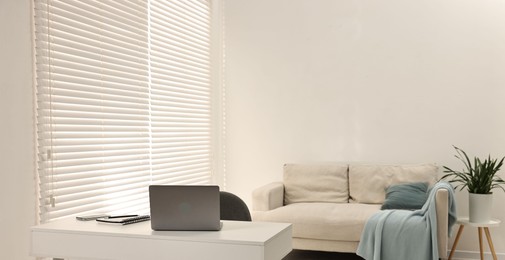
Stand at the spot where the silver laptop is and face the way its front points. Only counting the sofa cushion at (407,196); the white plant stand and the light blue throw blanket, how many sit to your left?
0

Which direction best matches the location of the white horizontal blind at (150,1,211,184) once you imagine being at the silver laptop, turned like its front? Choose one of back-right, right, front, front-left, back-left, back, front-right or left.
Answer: front

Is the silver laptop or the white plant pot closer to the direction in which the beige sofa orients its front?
the silver laptop

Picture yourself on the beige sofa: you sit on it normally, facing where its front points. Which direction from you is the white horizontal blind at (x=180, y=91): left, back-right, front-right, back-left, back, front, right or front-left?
right

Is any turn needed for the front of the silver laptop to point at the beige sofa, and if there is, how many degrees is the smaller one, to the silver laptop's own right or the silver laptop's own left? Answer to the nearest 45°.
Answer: approximately 45° to the silver laptop's own right

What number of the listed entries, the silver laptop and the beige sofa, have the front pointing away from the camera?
1

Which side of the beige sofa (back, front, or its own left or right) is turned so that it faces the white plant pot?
left

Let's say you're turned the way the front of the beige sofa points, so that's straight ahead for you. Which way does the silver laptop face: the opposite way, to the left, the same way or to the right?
the opposite way

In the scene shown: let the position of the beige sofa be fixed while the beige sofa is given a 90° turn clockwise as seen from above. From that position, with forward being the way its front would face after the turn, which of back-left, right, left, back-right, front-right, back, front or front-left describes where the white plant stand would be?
back

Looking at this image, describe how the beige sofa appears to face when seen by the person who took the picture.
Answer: facing the viewer

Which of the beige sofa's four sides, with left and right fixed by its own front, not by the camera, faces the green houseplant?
left

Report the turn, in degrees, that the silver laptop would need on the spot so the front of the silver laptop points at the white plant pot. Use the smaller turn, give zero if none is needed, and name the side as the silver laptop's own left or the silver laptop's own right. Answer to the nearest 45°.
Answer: approximately 45° to the silver laptop's own right

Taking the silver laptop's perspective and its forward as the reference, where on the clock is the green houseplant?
The green houseplant is roughly at 2 o'clock from the silver laptop.

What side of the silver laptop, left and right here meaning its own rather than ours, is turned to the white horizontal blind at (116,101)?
front

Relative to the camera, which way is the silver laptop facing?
away from the camera

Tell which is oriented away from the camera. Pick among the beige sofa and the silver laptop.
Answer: the silver laptop
